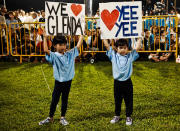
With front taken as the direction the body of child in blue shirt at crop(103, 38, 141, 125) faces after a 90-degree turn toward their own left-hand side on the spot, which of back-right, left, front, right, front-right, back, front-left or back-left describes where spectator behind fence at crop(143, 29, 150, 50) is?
left

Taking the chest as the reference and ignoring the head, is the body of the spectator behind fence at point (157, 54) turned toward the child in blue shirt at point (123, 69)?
yes

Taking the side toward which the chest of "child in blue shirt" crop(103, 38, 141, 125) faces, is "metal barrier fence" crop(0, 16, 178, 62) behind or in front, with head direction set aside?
behind

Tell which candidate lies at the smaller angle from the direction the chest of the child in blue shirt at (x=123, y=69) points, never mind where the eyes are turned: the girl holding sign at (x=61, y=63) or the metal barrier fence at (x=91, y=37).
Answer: the girl holding sign

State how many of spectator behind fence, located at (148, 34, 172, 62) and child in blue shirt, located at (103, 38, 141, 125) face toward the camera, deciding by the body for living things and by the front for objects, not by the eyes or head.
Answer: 2

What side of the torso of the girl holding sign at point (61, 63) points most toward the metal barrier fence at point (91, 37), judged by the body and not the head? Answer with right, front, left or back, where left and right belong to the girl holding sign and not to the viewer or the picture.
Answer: back
